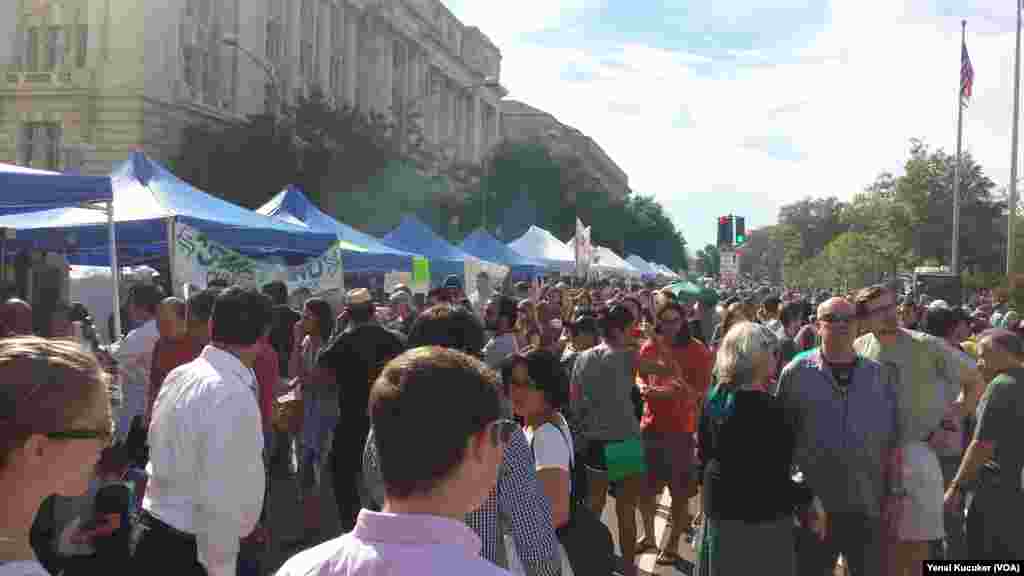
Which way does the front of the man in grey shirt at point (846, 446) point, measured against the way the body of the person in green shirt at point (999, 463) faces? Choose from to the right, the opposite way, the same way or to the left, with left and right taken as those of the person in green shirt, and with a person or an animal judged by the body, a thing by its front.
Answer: to the left

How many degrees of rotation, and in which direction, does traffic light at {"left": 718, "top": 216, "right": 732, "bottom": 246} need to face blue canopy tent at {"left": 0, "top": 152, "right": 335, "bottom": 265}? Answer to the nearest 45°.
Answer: approximately 45° to its right

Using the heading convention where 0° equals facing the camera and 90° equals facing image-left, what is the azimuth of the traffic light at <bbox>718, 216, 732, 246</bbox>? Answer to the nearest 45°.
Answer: approximately 0°

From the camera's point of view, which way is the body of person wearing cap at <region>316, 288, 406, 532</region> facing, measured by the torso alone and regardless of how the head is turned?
away from the camera

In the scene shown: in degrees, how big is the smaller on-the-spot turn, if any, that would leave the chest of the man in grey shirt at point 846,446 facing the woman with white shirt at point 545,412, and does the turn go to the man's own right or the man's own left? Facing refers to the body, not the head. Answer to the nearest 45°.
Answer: approximately 45° to the man's own right

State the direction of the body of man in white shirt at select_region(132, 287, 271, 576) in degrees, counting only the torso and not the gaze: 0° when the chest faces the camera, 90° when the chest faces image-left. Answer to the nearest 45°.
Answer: approximately 225°

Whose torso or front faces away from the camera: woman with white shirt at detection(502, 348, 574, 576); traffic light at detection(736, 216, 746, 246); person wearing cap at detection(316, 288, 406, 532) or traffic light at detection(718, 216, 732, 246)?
the person wearing cap

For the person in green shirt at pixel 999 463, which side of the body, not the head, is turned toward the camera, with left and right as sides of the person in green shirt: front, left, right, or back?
left

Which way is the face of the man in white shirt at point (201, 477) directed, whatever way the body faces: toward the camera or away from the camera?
away from the camera

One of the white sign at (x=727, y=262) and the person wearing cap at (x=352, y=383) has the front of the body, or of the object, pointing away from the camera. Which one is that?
the person wearing cap

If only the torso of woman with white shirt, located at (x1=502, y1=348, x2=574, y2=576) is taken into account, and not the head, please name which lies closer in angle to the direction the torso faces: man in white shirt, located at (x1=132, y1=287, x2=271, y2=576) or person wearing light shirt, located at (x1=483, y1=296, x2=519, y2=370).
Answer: the man in white shirt
